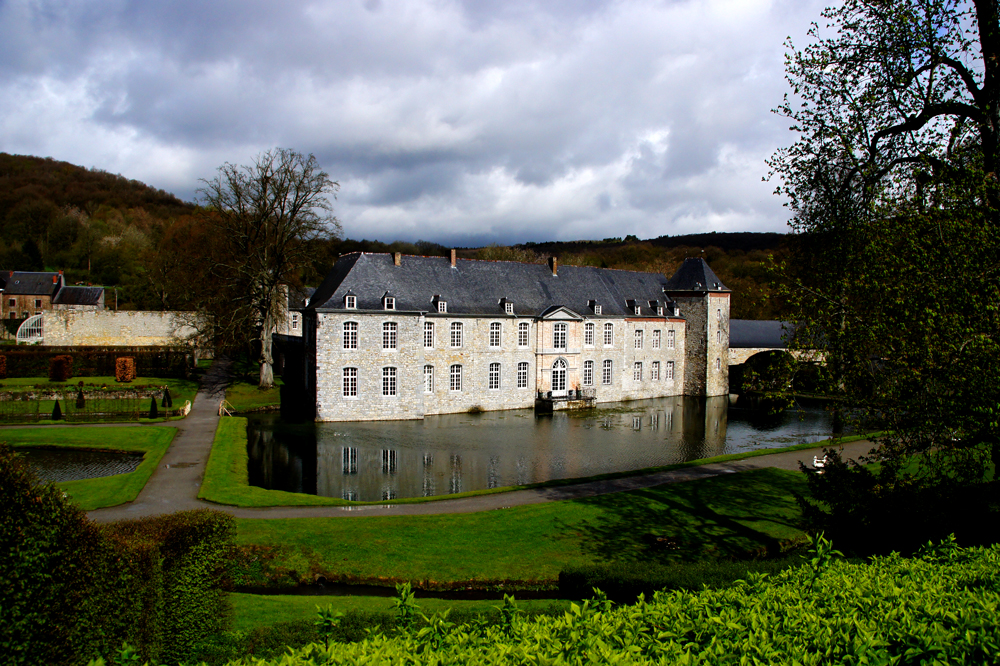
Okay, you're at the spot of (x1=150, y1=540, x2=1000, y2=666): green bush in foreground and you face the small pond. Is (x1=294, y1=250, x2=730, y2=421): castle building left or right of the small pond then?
right

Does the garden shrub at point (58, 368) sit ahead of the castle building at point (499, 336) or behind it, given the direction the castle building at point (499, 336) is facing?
behind

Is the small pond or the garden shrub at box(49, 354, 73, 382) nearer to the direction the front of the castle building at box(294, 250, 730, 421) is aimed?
the small pond

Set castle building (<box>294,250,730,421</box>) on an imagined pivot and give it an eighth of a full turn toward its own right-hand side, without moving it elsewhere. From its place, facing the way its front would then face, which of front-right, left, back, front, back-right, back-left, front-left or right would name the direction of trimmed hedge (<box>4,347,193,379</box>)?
right

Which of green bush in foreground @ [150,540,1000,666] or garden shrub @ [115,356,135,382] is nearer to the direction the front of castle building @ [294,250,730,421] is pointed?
the green bush in foreground

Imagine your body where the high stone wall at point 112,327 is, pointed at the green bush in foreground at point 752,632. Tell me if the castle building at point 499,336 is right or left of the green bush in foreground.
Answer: left

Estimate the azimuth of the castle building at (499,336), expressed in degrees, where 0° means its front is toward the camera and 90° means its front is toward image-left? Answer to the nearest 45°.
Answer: approximately 315°

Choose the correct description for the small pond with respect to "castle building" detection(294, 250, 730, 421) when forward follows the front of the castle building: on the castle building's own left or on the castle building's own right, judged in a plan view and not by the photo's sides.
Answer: on the castle building's own right

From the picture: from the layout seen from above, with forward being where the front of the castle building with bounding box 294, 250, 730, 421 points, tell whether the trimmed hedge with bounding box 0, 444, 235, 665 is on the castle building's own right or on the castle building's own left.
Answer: on the castle building's own right

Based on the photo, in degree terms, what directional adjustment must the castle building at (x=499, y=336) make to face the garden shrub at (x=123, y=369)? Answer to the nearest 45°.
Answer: approximately 135° to its right

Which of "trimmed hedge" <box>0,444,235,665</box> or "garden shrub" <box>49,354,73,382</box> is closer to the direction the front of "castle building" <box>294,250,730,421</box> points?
the trimmed hedge
